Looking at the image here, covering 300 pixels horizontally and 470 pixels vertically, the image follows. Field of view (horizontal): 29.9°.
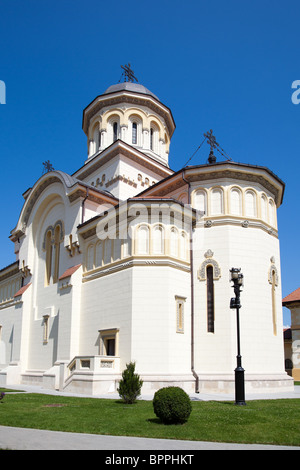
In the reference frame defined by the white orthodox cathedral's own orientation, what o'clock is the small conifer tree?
The small conifer tree is roughly at 8 o'clock from the white orthodox cathedral.

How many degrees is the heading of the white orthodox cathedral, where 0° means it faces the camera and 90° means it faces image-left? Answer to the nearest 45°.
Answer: approximately 135°
